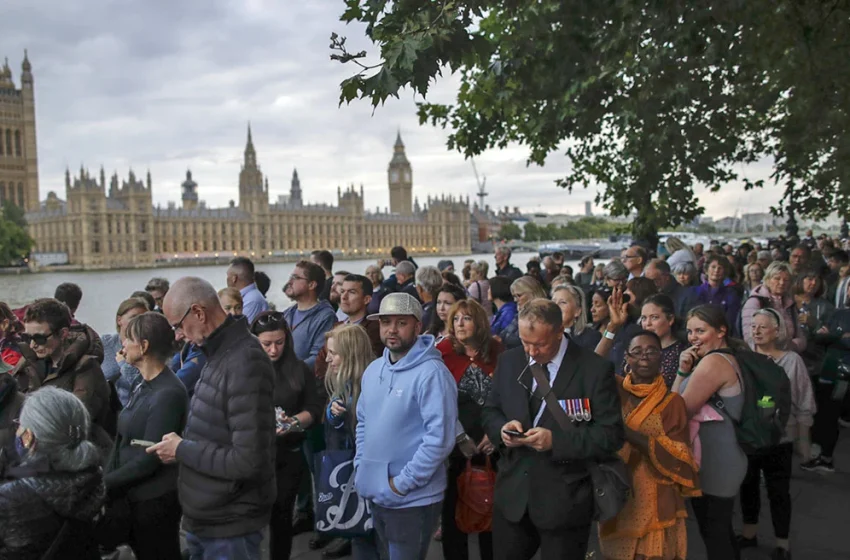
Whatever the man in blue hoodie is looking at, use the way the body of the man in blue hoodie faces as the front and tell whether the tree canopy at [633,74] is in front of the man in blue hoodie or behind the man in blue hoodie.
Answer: behind

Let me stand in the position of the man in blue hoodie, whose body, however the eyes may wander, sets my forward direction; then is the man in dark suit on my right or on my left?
on my left

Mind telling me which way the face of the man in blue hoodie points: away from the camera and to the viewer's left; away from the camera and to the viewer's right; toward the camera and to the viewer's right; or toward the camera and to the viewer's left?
toward the camera and to the viewer's left

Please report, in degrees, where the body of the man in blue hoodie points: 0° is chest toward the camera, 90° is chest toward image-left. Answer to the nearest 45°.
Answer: approximately 45°

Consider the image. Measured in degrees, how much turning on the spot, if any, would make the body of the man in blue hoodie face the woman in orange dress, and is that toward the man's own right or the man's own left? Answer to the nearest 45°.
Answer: approximately 135° to the man's own left
